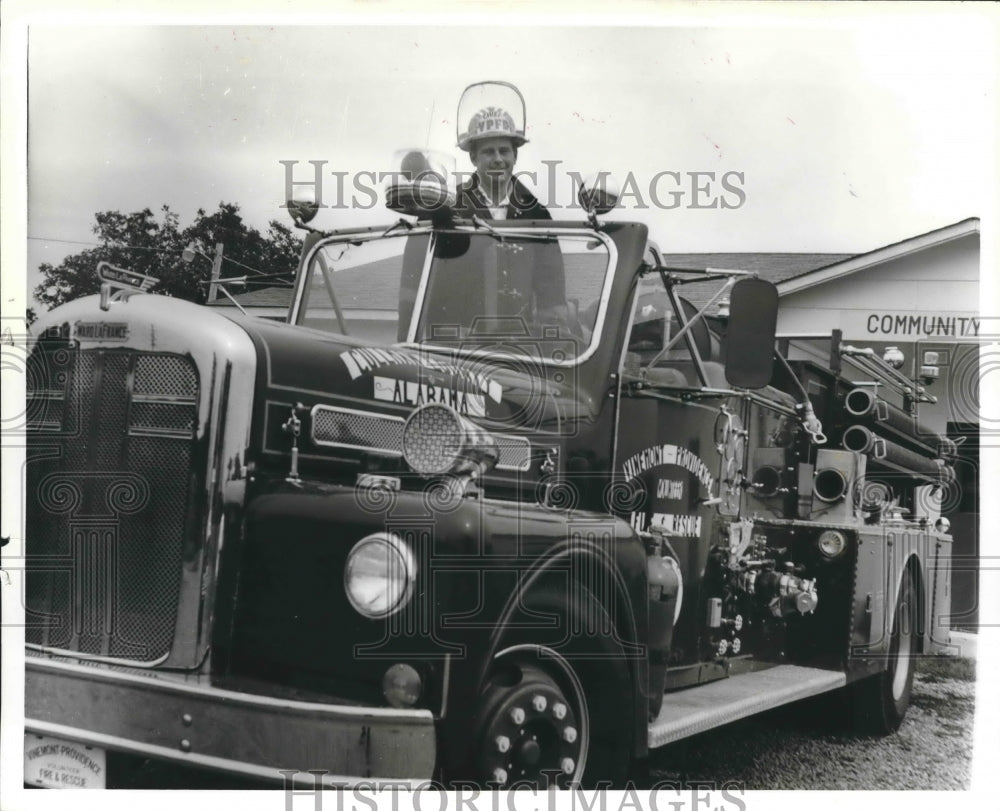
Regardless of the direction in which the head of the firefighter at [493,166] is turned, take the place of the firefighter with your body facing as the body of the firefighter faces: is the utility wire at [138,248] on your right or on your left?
on your right

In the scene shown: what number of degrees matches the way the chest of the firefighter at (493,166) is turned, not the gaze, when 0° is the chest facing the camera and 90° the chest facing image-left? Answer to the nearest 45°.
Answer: approximately 0°

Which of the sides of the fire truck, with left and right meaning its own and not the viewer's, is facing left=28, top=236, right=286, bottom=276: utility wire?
right

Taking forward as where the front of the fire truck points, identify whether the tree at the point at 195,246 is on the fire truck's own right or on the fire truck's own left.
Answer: on the fire truck's own right
